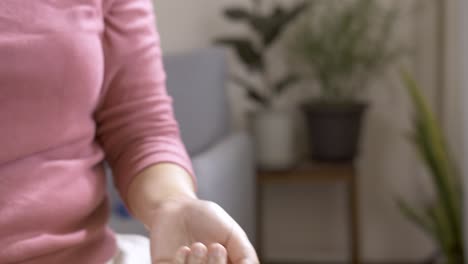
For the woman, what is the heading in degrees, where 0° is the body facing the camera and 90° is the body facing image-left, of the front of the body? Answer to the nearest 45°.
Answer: approximately 0°

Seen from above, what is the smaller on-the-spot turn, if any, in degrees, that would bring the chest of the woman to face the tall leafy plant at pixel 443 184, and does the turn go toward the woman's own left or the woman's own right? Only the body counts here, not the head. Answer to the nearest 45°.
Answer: approximately 135° to the woman's own left

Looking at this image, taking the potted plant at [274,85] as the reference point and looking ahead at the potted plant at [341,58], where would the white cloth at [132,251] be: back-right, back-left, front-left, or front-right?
back-right

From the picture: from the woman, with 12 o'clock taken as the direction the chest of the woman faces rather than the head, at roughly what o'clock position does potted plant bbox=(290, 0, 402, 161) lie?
The potted plant is roughly at 7 o'clock from the woman.

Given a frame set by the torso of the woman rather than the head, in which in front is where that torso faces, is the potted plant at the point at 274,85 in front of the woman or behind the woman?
behind
